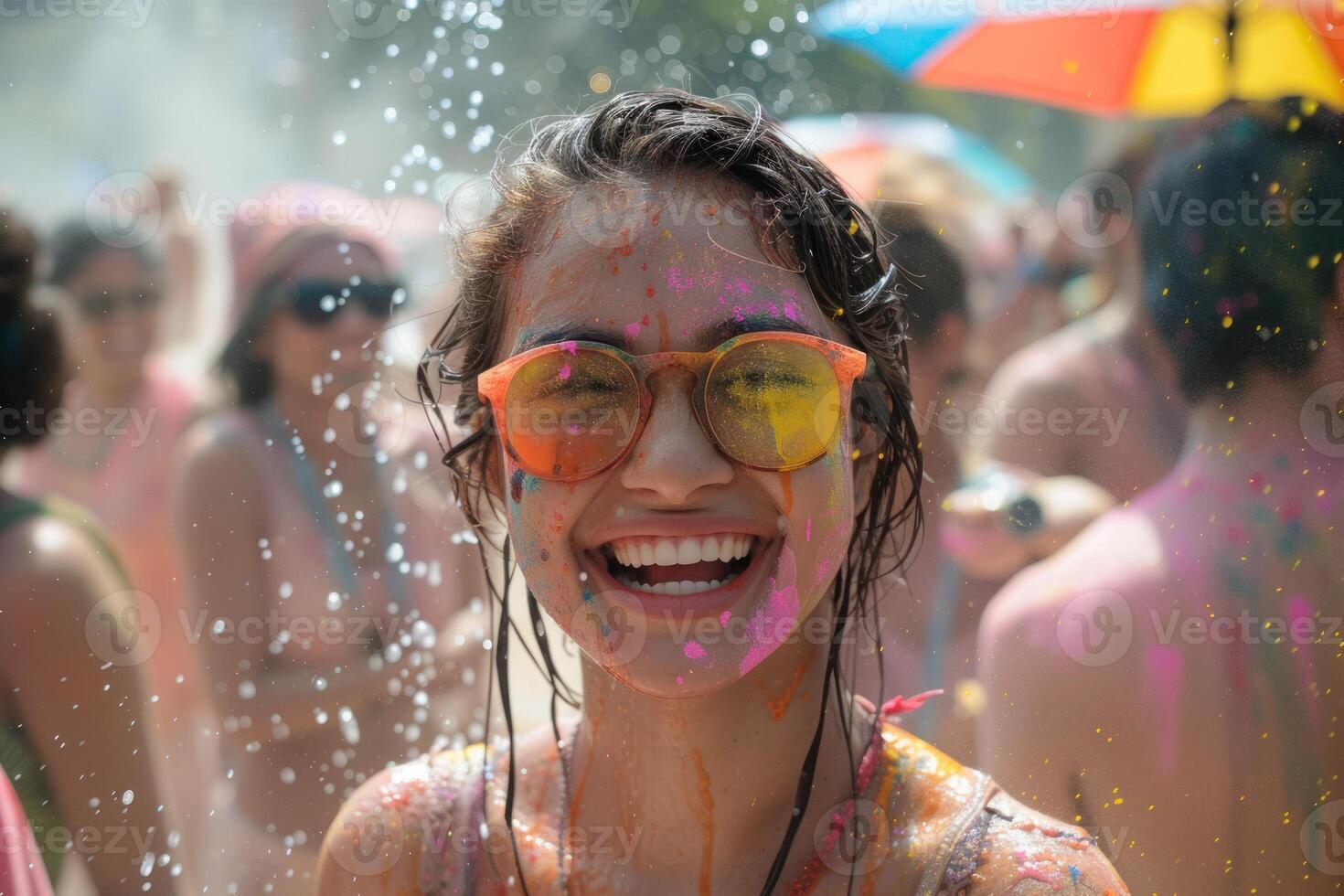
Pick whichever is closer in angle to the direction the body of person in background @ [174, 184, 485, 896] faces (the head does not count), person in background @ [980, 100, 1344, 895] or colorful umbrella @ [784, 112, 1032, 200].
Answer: the person in background

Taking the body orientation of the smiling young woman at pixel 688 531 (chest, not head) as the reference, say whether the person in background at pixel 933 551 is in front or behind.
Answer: behind

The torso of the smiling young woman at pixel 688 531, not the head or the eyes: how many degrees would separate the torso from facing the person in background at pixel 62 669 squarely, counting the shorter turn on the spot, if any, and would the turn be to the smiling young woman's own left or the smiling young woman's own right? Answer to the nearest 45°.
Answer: approximately 135° to the smiling young woman's own right
